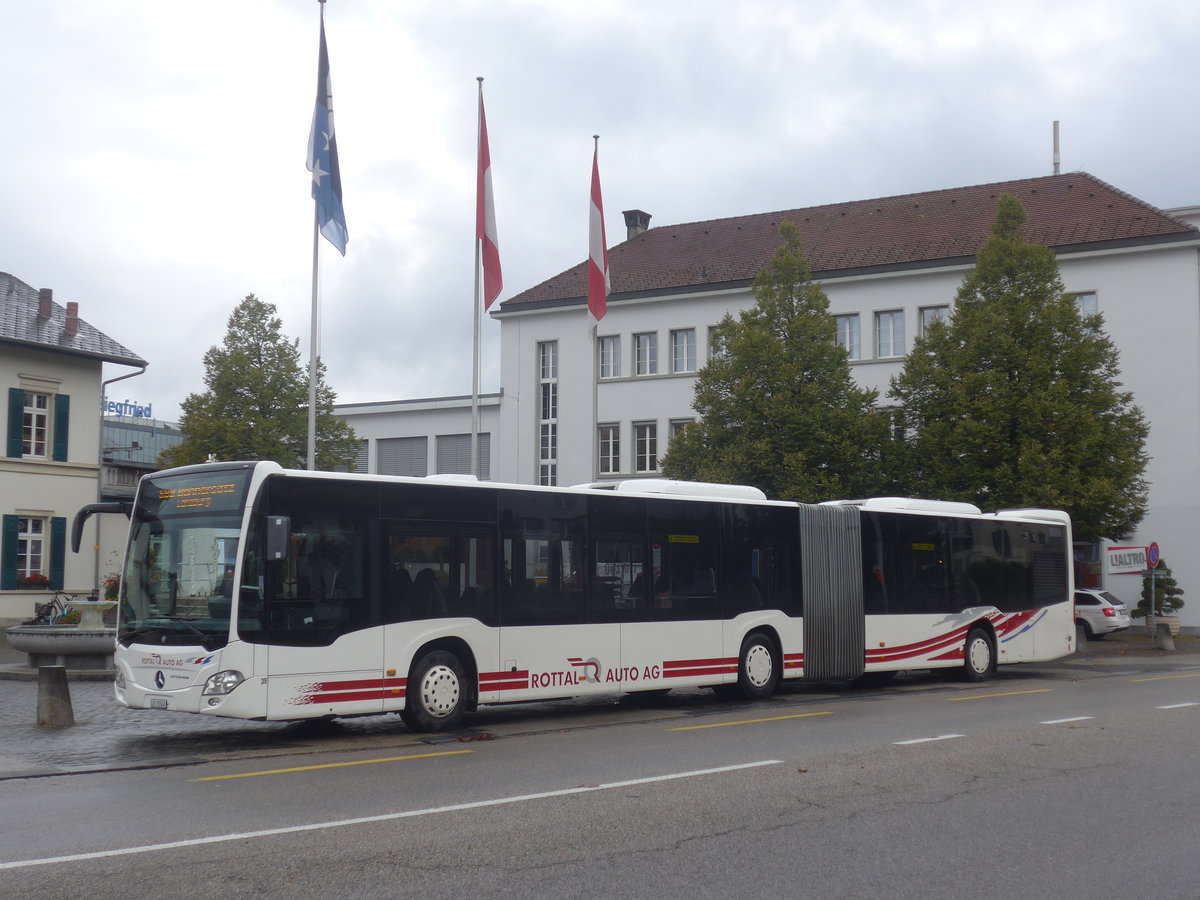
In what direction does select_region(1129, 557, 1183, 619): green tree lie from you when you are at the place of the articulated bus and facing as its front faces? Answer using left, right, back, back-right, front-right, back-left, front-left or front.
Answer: back

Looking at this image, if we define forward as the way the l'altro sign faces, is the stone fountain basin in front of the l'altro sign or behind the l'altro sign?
in front

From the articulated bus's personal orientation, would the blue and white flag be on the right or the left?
on its right

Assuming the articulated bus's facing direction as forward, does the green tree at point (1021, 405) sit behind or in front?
behind

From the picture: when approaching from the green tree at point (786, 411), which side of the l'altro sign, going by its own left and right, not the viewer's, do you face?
right

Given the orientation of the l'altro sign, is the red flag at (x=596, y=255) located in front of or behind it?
in front

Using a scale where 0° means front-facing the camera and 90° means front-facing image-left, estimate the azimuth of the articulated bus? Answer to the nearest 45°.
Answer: approximately 45°

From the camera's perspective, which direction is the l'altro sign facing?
toward the camera

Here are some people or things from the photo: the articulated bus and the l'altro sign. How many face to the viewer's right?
0

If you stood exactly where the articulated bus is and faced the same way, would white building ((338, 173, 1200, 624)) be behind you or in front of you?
behind
